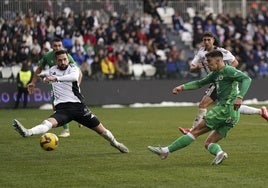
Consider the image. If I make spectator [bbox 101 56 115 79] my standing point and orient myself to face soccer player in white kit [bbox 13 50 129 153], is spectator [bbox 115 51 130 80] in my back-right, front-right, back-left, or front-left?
back-left

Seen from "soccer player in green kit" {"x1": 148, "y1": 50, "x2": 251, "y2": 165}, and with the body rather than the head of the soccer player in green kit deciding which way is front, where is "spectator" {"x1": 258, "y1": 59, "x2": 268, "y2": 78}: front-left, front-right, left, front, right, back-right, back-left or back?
back-right

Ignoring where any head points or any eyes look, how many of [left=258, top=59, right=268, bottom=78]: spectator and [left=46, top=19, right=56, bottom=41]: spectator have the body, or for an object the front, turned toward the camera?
2

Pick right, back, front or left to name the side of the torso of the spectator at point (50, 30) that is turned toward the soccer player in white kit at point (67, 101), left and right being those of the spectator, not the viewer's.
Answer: front

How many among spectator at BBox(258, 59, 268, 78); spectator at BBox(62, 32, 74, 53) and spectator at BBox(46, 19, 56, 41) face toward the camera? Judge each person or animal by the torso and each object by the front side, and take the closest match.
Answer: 3

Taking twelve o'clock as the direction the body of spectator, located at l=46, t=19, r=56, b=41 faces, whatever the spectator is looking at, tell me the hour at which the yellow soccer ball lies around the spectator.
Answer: The yellow soccer ball is roughly at 12 o'clock from the spectator.

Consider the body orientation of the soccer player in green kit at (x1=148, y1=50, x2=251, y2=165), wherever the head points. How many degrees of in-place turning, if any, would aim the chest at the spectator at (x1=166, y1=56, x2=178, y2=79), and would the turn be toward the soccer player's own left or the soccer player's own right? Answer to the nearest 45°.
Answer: approximately 135° to the soccer player's own right

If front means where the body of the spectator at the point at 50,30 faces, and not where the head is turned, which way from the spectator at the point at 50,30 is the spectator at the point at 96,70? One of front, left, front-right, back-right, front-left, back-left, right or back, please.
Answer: front-left
